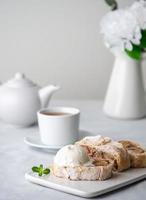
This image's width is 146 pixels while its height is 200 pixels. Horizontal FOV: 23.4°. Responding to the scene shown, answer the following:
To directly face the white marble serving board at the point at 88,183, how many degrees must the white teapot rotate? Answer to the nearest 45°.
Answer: approximately 90° to its right

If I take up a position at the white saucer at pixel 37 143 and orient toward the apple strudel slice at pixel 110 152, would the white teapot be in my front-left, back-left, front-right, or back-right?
back-left

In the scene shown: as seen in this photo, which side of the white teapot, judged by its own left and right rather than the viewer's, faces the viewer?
right

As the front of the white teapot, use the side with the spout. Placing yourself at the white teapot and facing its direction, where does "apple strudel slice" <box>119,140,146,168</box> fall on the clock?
The apple strudel slice is roughly at 2 o'clock from the white teapot.

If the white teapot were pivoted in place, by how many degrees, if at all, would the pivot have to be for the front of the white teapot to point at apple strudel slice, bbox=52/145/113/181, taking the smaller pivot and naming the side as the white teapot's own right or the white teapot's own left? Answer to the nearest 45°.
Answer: approximately 90° to the white teapot's own right

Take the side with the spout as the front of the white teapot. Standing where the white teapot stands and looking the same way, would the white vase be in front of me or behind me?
in front

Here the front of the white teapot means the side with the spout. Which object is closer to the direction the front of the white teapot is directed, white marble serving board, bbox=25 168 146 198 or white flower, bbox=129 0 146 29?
the white flower

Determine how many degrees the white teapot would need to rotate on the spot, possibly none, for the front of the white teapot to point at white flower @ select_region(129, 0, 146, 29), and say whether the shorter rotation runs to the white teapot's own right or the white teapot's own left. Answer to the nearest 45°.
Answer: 0° — it already faces it

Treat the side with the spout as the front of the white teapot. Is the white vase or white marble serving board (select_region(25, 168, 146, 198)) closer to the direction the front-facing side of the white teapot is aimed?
the white vase
